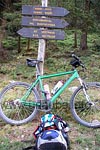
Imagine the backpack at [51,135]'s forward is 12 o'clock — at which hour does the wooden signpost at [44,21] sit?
The wooden signpost is roughly at 6 o'clock from the backpack.

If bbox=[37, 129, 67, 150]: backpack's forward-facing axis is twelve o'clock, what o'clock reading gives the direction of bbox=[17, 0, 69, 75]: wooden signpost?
The wooden signpost is roughly at 6 o'clock from the backpack.

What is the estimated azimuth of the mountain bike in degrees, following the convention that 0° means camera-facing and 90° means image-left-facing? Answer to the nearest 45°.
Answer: approximately 270°

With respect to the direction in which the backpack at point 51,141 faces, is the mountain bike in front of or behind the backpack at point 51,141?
behind

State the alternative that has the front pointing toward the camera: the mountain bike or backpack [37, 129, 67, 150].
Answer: the backpack

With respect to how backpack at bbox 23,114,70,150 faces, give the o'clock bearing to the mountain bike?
The mountain bike is roughly at 6 o'clock from the backpack.

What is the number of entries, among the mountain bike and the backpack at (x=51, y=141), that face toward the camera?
1

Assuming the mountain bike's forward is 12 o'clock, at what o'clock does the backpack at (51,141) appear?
The backpack is roughly at 3 o'clock from the mountain bike.

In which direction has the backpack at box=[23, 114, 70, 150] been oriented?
toward the camera

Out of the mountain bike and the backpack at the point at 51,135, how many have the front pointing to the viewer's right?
1

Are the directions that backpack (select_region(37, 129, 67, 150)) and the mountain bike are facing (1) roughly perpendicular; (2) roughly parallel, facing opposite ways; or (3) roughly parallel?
roughly perpendicular
